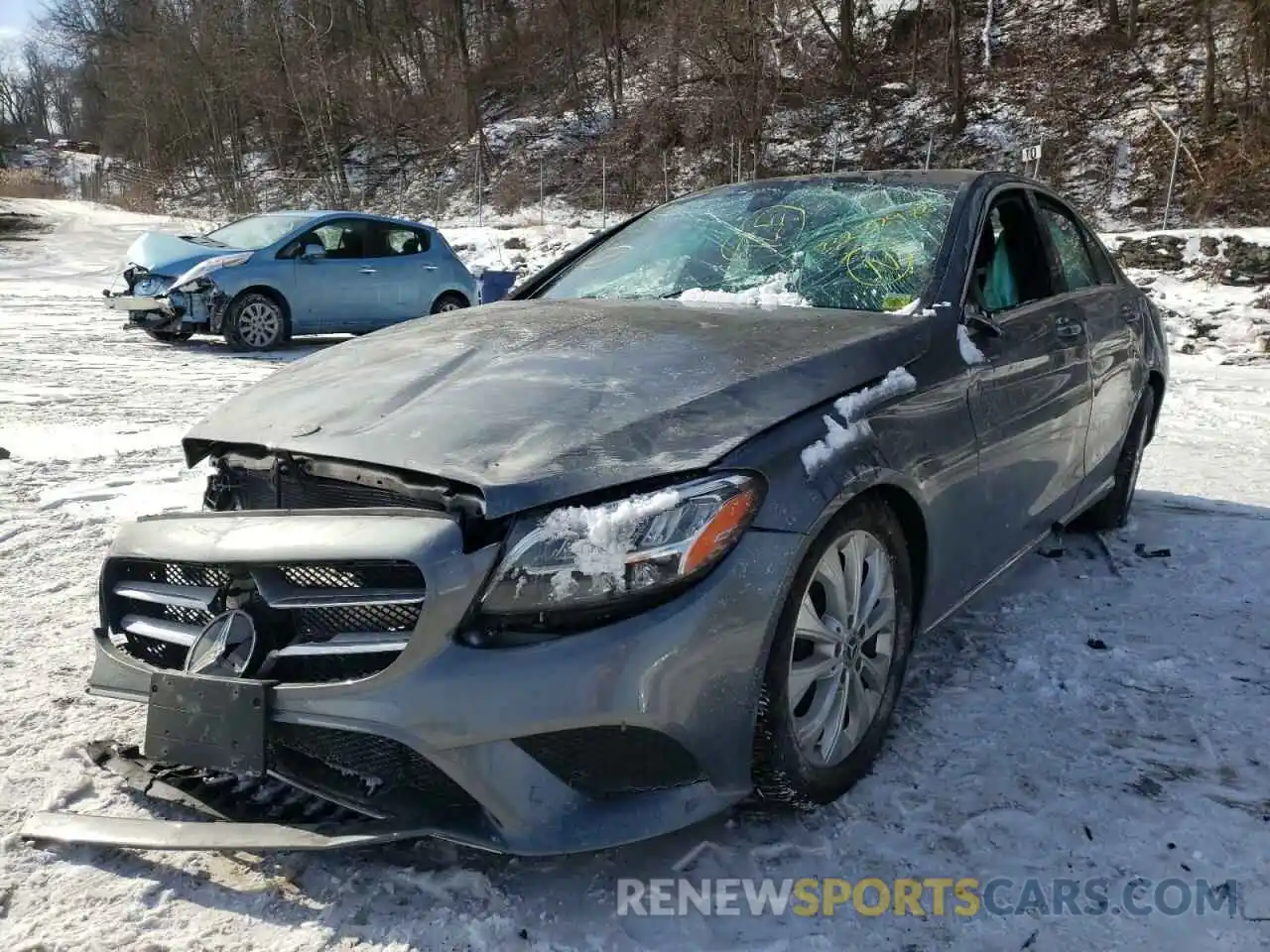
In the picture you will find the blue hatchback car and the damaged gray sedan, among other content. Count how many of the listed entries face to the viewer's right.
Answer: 0

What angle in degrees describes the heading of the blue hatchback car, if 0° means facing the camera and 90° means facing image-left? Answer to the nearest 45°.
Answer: approximately 45°

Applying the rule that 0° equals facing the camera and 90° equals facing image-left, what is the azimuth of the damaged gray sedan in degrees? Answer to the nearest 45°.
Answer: approximately 45°

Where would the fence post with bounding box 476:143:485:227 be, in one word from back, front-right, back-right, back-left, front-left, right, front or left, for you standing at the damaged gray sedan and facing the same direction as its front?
back-right

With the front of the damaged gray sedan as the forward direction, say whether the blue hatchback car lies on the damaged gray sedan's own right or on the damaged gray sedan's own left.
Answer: on the damaged gray sedan's own right

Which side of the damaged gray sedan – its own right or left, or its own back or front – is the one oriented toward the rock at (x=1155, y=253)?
back

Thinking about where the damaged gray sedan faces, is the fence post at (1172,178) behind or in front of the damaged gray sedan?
behind

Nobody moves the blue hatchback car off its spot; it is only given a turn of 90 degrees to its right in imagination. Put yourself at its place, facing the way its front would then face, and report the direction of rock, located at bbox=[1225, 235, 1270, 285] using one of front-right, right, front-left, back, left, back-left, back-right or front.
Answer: back-right

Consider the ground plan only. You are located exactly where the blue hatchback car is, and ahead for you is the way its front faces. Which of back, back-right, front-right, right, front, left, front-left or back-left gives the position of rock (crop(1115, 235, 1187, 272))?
back-left
